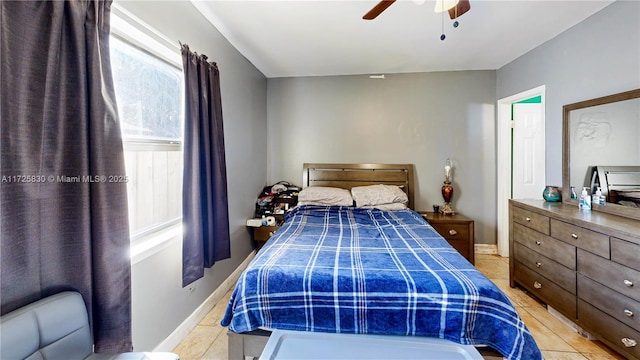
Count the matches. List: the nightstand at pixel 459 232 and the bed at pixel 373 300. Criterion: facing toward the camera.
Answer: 2

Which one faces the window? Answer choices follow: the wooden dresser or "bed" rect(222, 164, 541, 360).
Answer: the wooden dresser

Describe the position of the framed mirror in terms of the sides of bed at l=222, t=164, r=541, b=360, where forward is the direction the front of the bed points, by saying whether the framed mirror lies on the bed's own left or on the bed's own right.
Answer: on the bed's own left

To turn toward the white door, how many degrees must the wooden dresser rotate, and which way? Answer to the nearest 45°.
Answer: approximately 135° to its right

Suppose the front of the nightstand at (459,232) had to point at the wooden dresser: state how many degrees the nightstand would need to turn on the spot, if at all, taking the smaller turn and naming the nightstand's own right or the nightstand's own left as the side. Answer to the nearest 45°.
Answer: approximately 45° to the nightstand's own left

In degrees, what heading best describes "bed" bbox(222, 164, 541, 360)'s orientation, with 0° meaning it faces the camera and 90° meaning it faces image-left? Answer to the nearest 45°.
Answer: approximately 0°

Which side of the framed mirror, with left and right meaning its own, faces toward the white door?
right

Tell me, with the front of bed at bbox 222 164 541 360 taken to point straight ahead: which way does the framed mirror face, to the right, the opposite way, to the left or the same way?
to the right

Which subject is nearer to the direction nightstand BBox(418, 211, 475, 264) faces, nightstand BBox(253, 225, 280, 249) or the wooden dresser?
the wooden dresser
